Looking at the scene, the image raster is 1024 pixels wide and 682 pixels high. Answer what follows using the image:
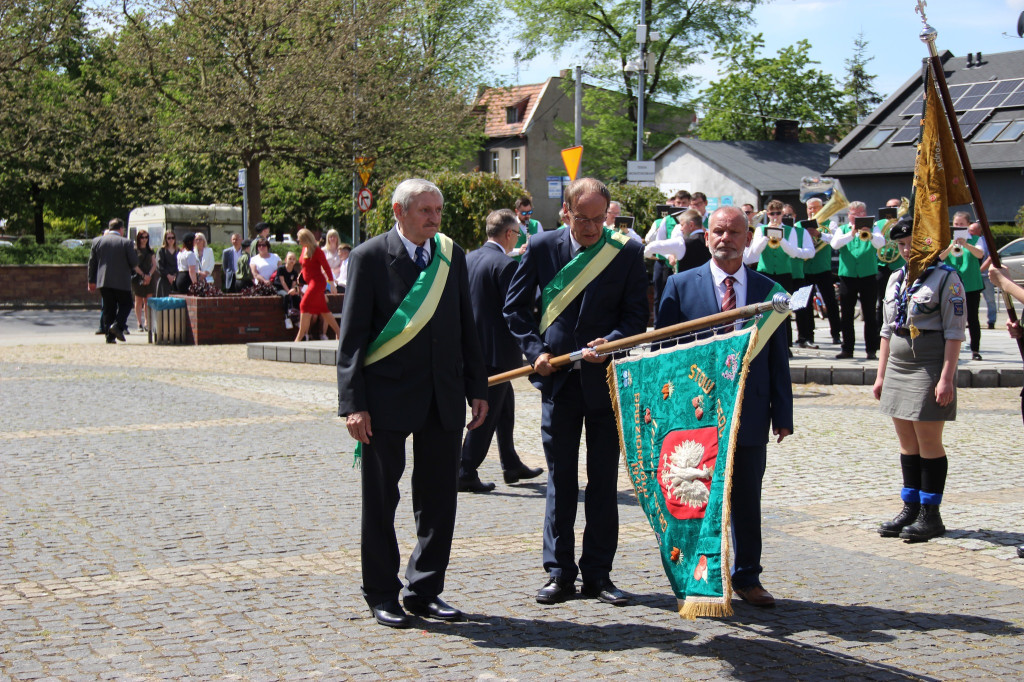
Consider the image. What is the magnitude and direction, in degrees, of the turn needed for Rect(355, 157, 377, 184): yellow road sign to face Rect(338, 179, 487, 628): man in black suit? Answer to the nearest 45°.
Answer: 0° — it already faces them

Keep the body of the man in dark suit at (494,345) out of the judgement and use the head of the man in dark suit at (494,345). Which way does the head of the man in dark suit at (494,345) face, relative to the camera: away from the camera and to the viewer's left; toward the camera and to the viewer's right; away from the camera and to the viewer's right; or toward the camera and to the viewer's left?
away from the camera and to the viewer's right

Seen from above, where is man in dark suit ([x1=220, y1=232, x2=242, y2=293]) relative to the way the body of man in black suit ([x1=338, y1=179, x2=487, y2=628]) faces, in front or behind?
behind

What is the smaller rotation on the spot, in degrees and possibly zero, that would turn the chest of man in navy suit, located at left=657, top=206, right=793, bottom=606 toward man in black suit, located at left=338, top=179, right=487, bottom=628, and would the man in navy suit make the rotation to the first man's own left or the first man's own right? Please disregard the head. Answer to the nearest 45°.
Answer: approximately 90° to the first man's own right

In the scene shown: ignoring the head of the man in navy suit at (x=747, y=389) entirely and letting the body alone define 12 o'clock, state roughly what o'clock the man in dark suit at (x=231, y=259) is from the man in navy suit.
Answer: The man in dark suit is roughly at 5 o'clock from the man in navy suit.

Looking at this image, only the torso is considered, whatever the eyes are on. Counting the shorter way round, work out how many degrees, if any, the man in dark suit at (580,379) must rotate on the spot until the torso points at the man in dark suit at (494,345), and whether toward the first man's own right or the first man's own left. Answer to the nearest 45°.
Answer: approximately 180°

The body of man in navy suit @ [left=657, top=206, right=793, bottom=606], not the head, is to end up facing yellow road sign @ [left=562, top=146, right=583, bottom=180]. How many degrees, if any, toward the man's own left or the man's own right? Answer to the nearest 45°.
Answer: approximately 180°

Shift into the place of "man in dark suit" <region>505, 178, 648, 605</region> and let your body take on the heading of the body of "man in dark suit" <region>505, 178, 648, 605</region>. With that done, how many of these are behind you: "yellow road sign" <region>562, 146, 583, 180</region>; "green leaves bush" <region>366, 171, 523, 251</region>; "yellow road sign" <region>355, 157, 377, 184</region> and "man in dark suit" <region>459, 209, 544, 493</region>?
4

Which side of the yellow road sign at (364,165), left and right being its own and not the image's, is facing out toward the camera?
front
